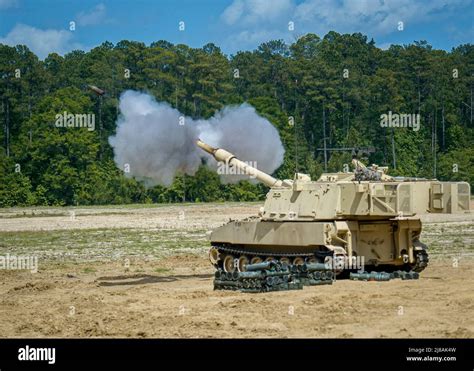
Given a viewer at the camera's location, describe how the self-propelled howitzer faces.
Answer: facing away from the viewer and to the left of the viewer
